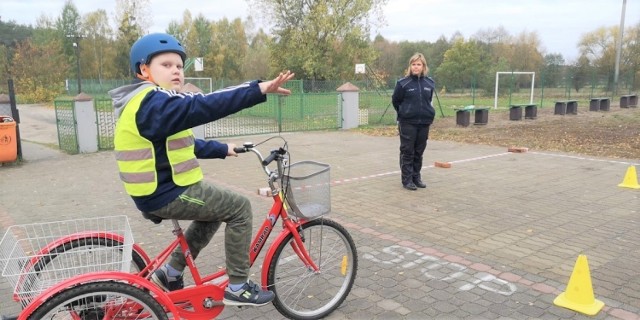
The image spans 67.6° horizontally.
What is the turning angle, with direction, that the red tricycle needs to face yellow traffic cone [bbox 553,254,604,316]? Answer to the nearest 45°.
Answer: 0° — it already faces it

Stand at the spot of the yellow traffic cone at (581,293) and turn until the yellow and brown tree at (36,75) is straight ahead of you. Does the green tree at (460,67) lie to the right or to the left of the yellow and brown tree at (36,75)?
right

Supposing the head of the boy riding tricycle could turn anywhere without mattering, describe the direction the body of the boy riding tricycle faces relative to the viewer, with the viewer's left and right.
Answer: facing to the right of the viewer

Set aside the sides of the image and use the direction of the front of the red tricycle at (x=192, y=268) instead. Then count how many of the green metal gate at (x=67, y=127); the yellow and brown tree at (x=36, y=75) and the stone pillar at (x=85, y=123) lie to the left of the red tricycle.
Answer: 3

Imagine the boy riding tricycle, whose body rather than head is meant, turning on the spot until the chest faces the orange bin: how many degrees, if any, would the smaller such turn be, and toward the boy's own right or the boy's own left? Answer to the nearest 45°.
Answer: approximately 135° to the boy's own left

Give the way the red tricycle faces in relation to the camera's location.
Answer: facing to the right of the viewer

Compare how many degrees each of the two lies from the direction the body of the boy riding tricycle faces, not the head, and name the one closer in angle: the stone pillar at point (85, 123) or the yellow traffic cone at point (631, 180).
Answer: the yellow traffic cone

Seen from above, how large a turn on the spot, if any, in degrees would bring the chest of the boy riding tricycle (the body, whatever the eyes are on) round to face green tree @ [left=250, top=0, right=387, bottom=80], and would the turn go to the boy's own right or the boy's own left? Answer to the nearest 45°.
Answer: approximately 90° to the boy's own left

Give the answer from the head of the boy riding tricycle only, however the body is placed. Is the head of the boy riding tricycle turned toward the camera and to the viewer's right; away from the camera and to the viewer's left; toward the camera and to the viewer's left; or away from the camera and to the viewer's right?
toward the camera and to the viewer's right

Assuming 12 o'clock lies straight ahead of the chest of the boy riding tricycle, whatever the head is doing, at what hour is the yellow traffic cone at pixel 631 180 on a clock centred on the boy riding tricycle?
The yellow traffic cone is roughly at 11 o'clock from the boy riding tricycle.

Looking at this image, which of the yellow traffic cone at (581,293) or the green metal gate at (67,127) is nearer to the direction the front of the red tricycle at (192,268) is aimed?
the yellow traffic cone
